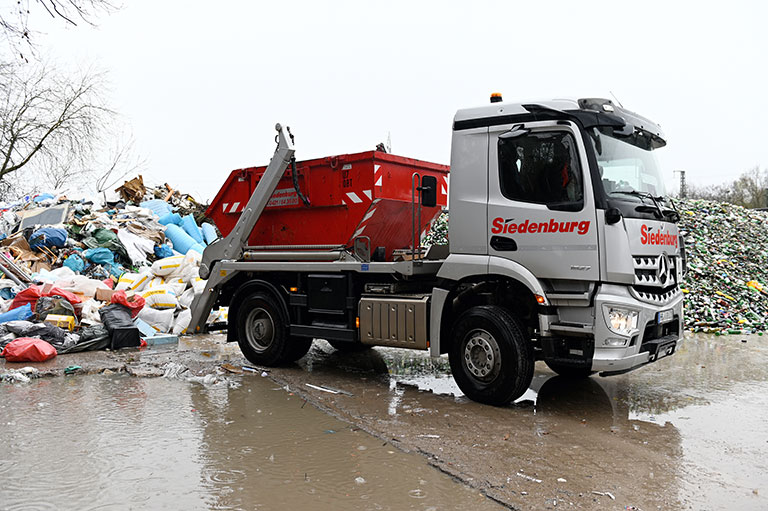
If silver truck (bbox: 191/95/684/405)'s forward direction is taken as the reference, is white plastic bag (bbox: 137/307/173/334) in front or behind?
behind

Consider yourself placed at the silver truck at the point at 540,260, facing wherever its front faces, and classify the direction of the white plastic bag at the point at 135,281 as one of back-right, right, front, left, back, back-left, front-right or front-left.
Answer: back

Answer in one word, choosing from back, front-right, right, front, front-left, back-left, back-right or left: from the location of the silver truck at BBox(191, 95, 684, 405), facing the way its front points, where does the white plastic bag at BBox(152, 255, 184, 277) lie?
back

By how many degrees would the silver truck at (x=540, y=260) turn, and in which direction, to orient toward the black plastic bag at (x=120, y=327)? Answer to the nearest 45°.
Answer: approximately 180°

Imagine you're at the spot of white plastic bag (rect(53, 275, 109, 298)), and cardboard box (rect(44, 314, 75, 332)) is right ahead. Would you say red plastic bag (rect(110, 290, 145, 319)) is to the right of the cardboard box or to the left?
left

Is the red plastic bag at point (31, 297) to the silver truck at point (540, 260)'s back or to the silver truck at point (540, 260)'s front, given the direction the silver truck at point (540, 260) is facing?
to the back

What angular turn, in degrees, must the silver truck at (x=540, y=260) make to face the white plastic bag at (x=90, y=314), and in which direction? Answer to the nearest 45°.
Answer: approximately 180°

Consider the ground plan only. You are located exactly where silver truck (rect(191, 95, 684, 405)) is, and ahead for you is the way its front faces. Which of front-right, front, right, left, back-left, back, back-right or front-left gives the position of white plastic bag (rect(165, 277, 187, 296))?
back

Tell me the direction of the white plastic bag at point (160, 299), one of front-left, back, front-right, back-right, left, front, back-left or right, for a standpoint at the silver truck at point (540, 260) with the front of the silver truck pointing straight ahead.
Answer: back

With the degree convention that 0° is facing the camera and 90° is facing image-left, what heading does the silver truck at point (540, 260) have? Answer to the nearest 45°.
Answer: approximately 315°

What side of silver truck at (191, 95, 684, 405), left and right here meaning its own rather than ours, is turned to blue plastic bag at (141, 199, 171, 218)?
back

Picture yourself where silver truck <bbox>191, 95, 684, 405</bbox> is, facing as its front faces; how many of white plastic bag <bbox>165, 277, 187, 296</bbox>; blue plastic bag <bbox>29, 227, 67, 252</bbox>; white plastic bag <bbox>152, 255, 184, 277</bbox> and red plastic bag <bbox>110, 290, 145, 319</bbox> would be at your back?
4

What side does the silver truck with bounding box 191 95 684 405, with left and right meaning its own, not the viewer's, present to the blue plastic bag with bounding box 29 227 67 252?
back
